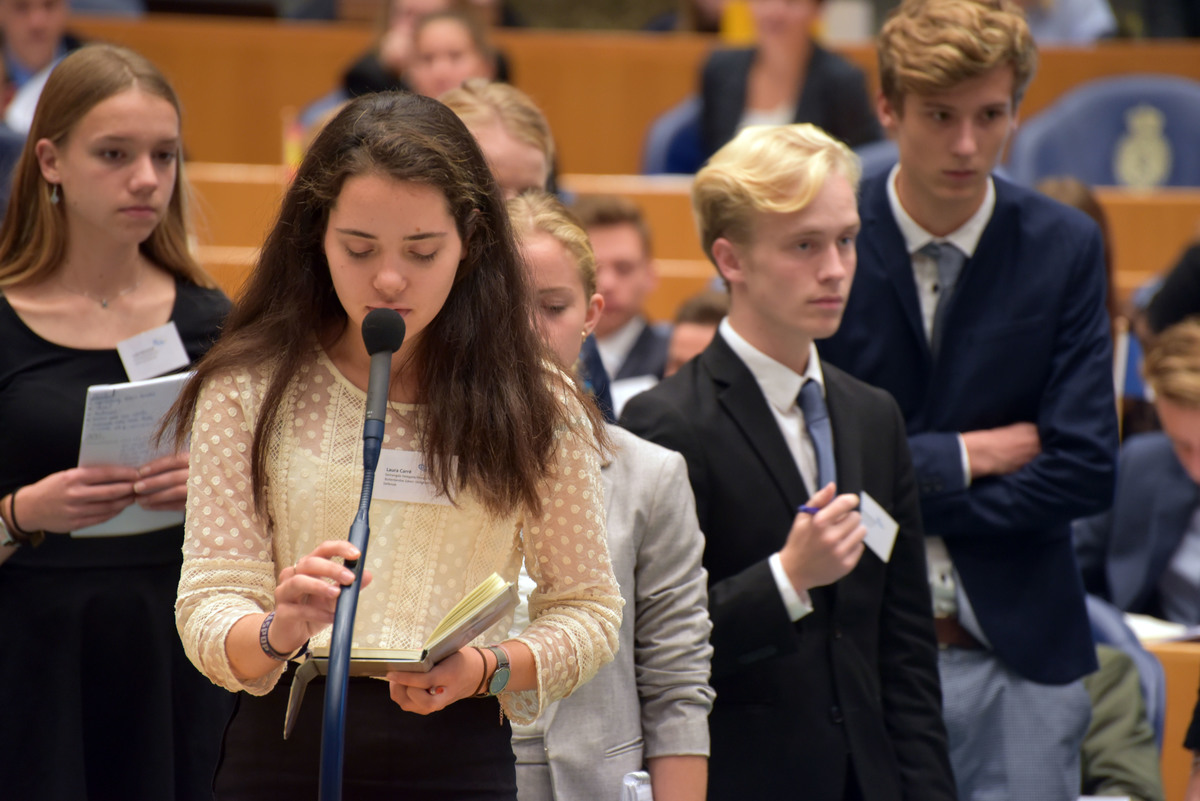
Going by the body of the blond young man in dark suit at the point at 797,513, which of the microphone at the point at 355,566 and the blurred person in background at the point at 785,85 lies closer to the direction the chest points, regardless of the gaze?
the microphone

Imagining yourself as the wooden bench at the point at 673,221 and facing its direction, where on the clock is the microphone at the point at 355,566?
The microphone is roughly at 12 o'clock from the wooden bench.

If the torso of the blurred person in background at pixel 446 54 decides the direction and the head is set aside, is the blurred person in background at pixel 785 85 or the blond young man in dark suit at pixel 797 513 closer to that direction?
the blond young man in dark suit

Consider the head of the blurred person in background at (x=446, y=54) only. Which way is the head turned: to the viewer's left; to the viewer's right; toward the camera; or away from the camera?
toward the camera

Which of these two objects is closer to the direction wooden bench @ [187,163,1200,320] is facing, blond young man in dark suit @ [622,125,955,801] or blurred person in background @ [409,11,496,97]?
the blond young man in dark suit

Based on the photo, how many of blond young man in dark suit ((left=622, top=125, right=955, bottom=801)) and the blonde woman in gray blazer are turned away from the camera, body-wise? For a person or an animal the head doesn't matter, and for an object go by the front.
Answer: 0

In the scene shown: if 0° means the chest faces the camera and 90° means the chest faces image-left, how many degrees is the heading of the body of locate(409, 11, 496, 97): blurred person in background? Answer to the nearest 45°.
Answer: approximately 45°

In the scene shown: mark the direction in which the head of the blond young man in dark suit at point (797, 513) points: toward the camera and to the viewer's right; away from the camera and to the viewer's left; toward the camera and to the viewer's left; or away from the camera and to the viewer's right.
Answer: toward the camera and to the viewer's right

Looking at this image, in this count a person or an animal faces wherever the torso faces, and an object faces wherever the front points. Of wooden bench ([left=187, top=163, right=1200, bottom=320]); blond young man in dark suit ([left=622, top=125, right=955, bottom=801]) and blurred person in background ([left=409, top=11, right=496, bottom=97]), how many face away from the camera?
0

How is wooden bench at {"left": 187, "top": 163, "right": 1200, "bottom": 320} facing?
toward the camera

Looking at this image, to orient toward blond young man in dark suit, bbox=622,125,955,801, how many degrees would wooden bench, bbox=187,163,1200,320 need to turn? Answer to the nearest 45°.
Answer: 0° — it already faces them

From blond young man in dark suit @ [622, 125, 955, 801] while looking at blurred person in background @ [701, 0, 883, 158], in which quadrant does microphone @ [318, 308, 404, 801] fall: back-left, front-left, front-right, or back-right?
back-left

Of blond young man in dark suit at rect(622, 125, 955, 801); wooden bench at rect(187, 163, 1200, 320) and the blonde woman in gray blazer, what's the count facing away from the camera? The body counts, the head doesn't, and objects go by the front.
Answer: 0

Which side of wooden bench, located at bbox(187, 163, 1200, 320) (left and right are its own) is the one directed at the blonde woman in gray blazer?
front
